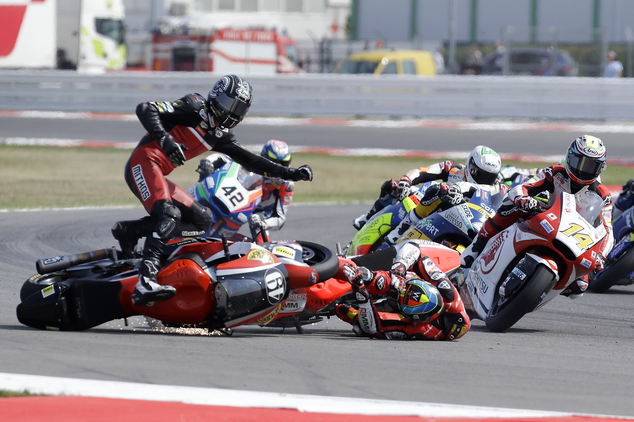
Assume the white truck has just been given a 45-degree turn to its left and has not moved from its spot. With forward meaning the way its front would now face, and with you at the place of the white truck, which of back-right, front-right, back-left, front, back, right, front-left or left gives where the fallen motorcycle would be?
back-right

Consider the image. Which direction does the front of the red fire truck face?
to the viewer's right

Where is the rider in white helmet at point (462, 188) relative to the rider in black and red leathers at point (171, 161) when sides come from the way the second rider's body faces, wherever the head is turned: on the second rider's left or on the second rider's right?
on the second rider's left

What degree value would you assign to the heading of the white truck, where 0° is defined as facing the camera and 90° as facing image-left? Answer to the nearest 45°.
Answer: approximately 270°

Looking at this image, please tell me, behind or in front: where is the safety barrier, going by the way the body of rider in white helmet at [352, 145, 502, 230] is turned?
behind

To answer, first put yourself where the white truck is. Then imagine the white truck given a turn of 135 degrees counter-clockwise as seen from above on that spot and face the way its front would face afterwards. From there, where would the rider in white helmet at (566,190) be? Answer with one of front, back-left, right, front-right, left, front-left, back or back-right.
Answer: back-left

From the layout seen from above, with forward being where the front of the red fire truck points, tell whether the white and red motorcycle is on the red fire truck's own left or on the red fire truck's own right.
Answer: on the red fire truck's own right

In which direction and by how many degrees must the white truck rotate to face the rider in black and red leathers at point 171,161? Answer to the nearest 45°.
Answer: approximately 90° to its right

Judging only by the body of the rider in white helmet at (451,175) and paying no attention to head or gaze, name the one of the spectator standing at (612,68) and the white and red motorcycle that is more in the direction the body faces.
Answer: the white and red motorcycle

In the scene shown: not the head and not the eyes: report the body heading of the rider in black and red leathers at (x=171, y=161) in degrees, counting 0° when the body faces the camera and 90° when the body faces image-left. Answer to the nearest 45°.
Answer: approximately 315°
